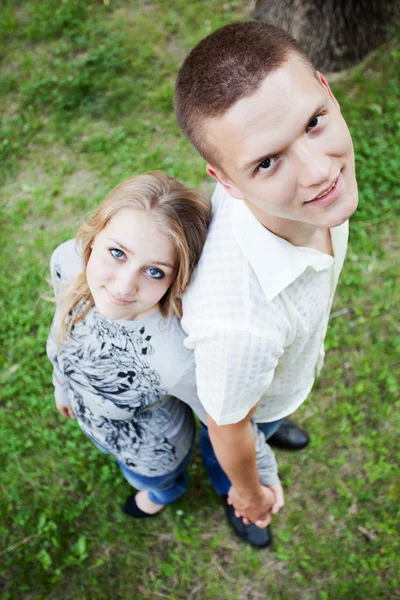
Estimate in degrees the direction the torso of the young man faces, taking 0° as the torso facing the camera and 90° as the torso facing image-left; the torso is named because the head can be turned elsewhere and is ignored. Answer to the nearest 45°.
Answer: approximately 315°

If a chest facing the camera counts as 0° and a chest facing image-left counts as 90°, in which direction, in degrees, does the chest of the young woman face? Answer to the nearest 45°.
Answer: approximately 0°

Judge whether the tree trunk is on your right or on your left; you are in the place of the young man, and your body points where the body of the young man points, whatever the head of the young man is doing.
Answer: on your left
